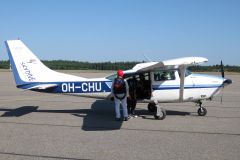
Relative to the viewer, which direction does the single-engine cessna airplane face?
to the viewer's right
